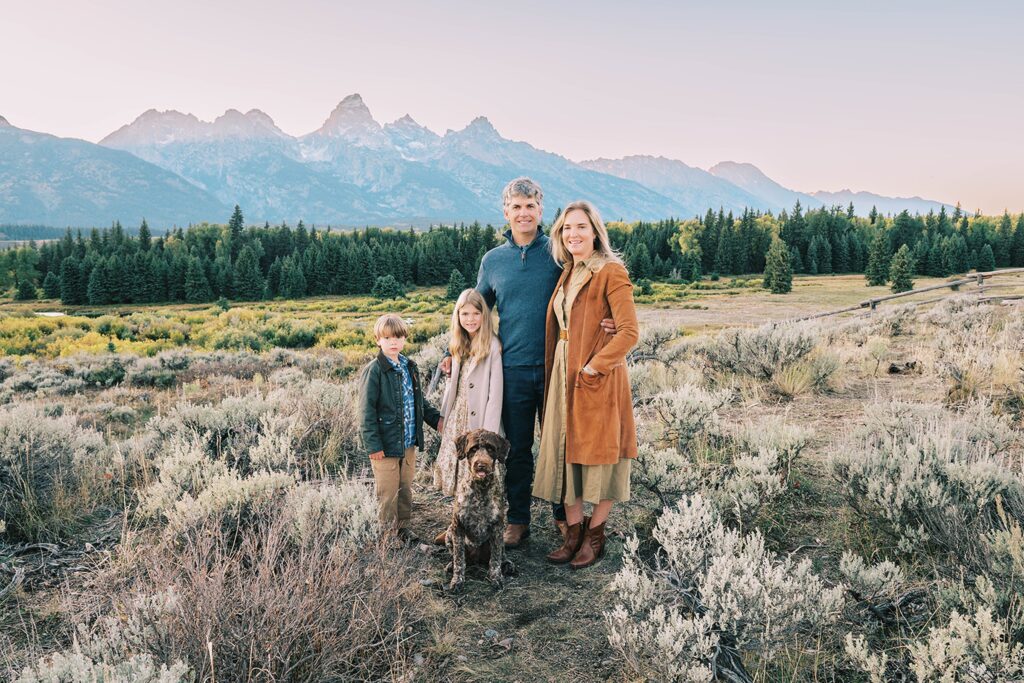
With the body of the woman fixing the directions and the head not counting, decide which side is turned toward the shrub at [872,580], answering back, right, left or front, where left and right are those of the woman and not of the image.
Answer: left

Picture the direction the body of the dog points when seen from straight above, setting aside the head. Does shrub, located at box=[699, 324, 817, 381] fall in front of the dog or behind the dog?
behind

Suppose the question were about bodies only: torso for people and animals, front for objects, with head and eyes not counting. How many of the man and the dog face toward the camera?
2

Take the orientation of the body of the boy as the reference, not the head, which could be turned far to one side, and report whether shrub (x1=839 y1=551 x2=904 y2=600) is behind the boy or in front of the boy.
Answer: in front

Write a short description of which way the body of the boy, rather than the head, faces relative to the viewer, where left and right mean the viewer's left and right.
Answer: facing the viewer and to the right of the viewer
